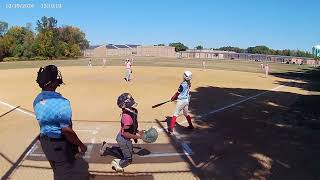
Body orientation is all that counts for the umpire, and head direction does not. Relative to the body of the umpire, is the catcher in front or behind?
in front

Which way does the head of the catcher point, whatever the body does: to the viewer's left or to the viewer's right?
to the viewer's right

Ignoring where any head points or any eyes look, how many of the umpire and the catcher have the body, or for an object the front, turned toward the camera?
0

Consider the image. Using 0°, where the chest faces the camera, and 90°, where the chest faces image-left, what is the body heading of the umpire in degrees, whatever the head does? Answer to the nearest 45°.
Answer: approximately 225°
